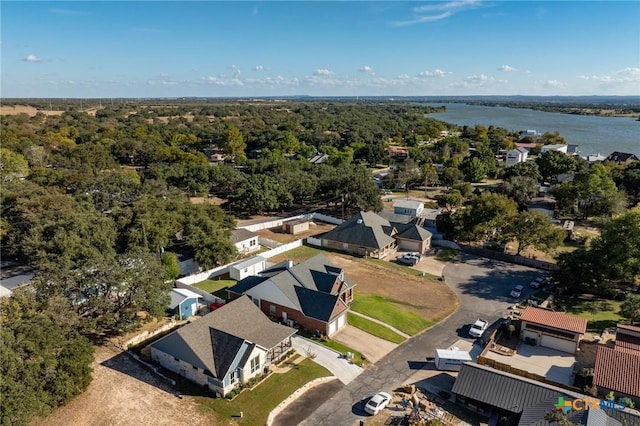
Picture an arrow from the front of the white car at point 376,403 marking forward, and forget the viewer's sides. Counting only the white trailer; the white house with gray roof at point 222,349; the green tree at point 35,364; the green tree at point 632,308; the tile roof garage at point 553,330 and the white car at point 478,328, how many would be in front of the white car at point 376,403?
4

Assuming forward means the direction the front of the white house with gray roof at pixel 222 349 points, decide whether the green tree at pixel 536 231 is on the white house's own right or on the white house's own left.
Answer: on the white house's own left

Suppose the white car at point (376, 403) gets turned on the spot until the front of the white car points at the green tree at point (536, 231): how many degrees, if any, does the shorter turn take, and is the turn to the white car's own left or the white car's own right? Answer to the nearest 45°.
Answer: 0° — it already faces it

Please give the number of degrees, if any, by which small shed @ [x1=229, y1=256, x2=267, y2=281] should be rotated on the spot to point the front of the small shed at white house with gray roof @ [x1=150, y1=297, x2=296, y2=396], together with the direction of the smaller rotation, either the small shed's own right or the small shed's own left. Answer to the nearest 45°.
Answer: approximately 45° to the small shed's own right

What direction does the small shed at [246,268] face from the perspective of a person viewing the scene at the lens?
facing the viewer and to the right of the viewer

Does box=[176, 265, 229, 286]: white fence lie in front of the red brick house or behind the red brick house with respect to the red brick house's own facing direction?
behind

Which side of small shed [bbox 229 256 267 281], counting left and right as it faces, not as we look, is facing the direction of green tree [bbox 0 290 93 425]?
right

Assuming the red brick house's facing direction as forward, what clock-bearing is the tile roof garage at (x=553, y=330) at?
The tile roof garage is roughly at 11 o'clock from the red brick house.

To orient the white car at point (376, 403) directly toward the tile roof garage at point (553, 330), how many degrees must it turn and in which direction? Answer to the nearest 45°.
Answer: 0° — it already faces it

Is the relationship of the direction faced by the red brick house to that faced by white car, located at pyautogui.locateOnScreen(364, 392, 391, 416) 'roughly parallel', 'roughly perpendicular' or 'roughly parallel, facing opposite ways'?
roughly perpendicular

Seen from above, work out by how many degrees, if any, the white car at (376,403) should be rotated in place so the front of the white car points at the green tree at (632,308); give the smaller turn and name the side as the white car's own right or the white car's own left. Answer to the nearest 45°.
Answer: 0° — it already faces it

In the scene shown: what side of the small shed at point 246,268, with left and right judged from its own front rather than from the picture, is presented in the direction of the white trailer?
front

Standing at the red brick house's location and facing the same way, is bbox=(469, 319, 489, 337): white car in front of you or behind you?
in front

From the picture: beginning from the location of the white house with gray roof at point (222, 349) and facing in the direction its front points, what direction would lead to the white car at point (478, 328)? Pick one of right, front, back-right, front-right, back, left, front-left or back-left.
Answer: front-left

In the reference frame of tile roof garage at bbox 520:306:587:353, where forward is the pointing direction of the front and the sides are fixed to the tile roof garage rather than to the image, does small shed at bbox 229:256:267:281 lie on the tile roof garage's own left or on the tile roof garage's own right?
on the tile roof garage's own right
